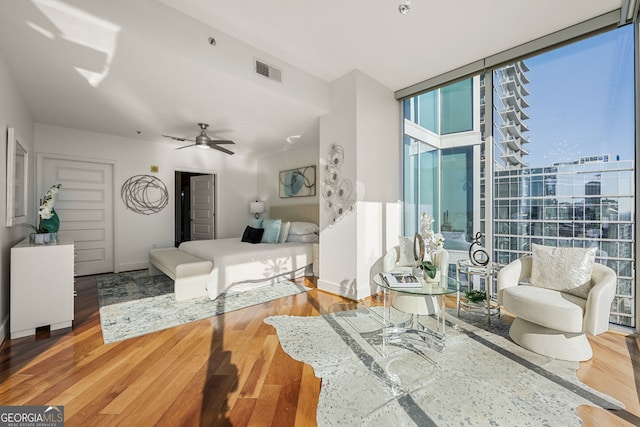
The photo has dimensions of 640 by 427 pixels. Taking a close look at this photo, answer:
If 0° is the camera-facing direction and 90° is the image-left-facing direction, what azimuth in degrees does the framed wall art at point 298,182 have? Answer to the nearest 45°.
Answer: approximately 45°

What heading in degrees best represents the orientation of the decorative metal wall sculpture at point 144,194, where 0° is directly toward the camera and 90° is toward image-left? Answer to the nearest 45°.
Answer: approximately 0°

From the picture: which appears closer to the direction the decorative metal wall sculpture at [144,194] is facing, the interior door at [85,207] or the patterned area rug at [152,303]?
the patterned area rug

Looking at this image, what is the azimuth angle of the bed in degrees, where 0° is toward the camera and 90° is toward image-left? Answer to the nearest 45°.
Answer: approximately 45°

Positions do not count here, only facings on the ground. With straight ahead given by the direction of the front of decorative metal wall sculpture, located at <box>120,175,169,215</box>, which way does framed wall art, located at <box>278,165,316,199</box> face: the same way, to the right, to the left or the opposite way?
to the right

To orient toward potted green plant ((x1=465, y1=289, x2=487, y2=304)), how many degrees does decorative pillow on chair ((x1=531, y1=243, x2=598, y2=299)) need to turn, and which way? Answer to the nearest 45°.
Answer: approximately 45° to its right

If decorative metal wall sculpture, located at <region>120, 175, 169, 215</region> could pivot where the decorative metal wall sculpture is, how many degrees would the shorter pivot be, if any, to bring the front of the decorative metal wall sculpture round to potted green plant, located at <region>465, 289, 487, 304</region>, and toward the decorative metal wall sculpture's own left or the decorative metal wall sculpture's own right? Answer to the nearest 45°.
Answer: approximately 45° to the decorative metal wall sculpture's own left
